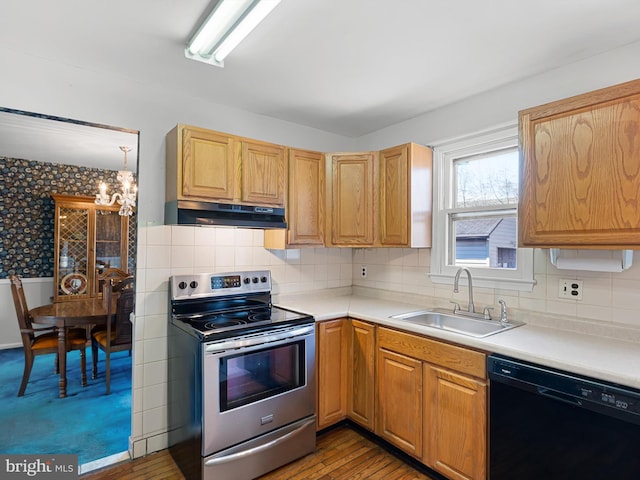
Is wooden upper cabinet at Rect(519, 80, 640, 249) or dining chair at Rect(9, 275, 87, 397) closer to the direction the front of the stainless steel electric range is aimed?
the wooden upper cabinet

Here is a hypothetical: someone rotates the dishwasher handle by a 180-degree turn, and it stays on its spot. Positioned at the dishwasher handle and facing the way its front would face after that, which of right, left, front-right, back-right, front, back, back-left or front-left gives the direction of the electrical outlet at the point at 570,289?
front-left

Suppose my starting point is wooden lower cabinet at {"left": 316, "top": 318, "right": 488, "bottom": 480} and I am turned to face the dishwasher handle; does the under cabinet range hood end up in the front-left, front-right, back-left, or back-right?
back-right

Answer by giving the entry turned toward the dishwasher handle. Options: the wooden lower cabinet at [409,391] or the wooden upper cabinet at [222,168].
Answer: the wooden upper cabinet

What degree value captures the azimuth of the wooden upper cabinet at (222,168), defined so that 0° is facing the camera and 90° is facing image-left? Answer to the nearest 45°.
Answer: approximately 315°

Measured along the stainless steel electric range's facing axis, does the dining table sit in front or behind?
behind

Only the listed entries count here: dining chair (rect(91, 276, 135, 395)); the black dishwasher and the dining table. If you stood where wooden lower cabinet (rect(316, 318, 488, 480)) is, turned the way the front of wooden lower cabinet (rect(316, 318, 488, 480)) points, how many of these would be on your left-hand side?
1
